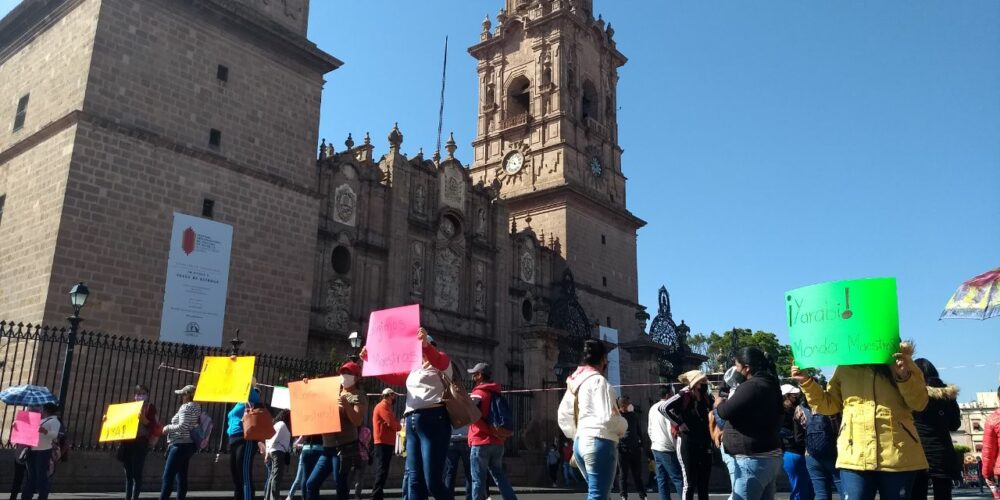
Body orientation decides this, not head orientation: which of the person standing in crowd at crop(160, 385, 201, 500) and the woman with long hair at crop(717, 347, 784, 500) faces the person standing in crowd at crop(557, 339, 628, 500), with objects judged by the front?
the woman with long hair

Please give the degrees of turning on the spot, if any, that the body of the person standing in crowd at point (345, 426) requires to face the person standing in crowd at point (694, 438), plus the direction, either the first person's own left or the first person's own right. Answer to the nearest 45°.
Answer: approximately 135° to the first person's own left

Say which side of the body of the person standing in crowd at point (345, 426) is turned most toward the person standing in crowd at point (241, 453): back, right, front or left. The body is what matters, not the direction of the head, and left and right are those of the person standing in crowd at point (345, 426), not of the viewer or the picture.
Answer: right

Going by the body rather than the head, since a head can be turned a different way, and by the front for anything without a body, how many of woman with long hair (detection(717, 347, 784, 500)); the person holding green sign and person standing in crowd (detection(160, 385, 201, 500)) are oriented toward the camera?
1

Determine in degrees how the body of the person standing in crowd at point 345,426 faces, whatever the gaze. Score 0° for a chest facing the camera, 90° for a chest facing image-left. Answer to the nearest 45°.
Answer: approximately 45°

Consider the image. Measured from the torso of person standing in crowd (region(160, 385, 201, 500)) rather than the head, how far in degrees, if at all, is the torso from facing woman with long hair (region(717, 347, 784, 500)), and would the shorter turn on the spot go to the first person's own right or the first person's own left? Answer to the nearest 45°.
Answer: approximately 135° to the first person's own left

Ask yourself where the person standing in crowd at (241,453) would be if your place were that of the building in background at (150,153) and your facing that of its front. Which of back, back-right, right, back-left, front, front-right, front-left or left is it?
front-right

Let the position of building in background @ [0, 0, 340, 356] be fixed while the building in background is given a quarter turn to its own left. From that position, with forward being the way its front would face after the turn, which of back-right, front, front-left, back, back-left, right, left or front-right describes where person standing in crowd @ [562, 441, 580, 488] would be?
front-right

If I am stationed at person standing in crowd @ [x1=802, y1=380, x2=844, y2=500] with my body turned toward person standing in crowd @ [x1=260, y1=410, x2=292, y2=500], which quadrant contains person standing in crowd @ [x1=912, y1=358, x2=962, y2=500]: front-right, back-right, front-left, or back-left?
back-left

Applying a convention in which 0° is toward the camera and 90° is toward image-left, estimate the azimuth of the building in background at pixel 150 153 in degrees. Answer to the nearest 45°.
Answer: approximately 315°
